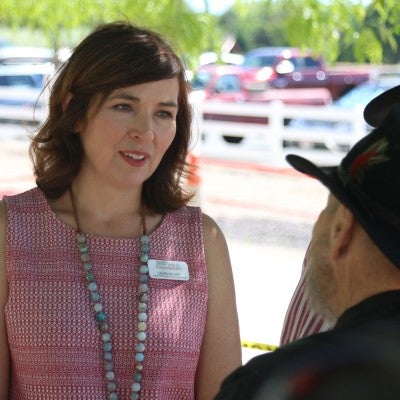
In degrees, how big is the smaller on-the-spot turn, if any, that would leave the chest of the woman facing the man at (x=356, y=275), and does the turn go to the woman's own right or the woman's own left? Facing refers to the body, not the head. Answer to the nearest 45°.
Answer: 0° — they already face them

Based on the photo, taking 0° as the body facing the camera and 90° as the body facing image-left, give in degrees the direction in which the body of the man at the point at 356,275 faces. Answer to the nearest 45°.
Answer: approximately 135°

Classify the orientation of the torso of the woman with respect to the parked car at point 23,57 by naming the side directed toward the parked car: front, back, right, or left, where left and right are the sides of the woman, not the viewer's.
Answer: back

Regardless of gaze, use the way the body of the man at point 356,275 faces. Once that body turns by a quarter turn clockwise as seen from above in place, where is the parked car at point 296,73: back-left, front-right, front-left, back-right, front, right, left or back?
front-left

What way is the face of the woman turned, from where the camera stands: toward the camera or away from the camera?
toward the camera

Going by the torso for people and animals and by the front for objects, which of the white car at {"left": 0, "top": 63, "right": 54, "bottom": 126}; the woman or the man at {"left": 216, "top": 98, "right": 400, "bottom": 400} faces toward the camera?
the woman

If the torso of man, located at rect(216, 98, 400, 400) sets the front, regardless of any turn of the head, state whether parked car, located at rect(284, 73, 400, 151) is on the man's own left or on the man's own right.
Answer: on the man's own right

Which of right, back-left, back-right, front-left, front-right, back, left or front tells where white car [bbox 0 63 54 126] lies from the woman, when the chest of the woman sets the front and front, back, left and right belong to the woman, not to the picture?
back

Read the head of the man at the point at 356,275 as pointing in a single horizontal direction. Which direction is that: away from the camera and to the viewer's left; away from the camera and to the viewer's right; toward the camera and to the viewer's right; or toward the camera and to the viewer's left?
away from the camera and to the viewer's left

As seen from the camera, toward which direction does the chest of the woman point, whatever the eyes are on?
toward the camera
